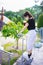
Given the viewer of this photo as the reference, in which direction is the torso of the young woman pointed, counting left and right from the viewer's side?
facing to the left of the viewer
